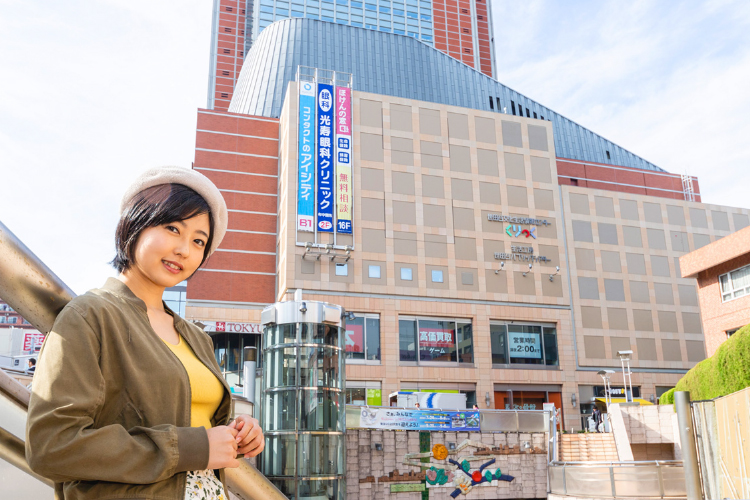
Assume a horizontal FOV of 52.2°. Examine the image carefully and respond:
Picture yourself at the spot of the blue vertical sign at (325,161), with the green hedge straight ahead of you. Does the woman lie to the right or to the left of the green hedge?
right

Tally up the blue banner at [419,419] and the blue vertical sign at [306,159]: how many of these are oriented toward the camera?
2

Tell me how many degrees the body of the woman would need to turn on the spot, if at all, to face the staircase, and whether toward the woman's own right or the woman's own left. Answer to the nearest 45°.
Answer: approximately 90° to the woman's own left

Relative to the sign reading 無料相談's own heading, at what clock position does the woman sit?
The woman is roughly at 12 o'clock from the sign reading 無料相談.

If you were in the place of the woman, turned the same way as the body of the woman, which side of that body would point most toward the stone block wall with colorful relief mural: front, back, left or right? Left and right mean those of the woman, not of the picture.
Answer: left

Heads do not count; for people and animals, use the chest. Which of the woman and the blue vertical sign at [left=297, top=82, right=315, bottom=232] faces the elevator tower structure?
the blue vertical sign

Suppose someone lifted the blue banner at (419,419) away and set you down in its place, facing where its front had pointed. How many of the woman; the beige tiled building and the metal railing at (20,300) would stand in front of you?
2

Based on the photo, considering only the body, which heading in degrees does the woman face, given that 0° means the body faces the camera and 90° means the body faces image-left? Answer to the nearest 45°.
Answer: approximately 315°

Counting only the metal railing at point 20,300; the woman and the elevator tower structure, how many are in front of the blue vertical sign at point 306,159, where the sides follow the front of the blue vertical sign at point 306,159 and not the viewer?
3

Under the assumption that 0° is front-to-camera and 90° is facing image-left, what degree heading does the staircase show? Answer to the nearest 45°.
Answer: approximately 0°

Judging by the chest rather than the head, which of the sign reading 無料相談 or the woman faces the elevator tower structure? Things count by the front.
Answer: the sign reading 無料相談
